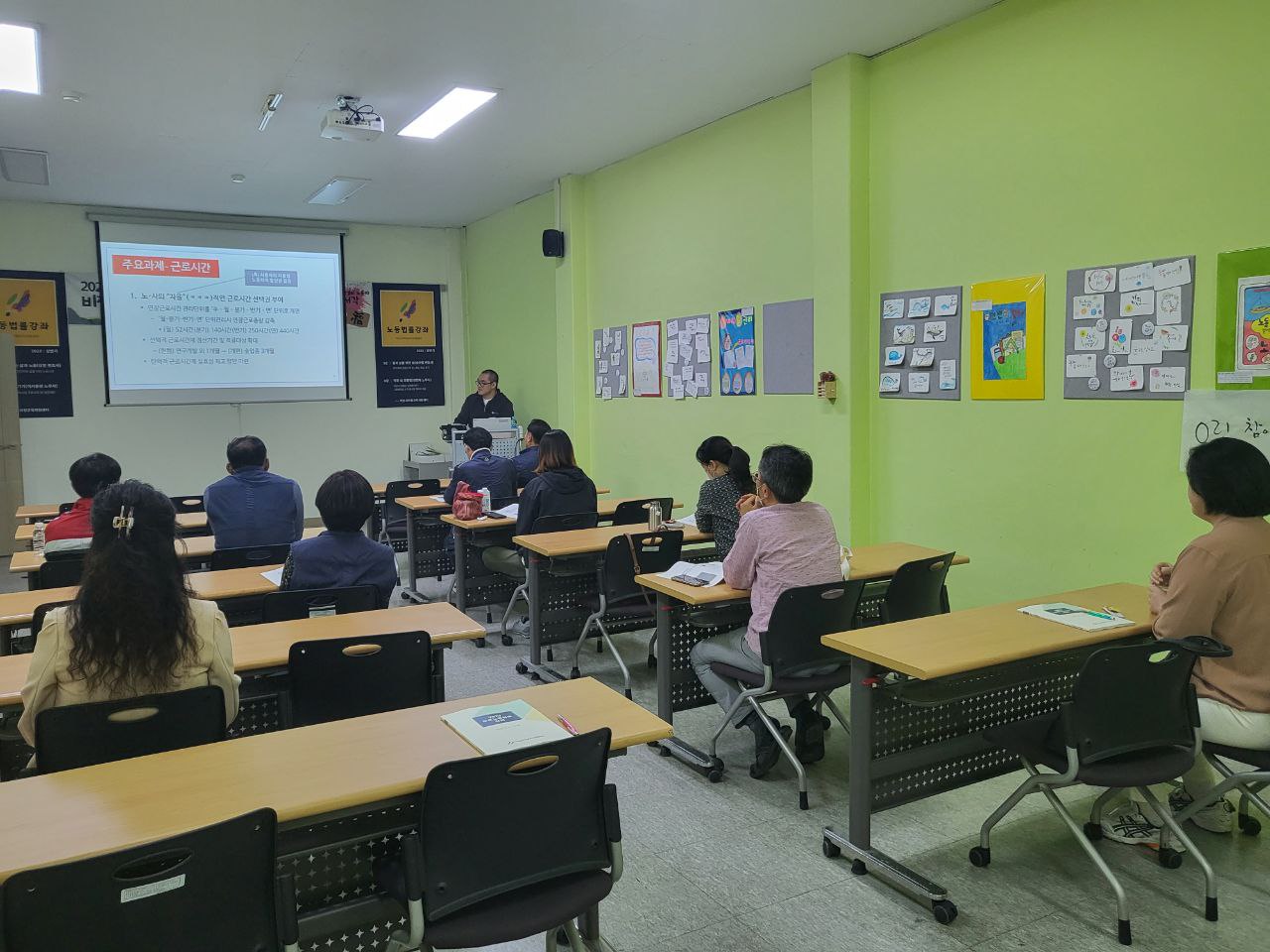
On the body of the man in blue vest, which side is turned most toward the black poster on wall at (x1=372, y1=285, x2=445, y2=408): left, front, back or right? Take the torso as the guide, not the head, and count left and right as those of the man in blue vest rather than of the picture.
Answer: front

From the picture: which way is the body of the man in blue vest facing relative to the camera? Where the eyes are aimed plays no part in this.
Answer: away from the camera

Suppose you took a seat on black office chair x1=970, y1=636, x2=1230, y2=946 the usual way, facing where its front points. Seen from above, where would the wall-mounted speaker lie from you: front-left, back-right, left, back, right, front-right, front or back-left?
front

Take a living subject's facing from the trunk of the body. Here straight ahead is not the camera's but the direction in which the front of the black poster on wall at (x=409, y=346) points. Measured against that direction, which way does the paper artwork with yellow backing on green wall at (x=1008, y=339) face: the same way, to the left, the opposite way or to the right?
to the right

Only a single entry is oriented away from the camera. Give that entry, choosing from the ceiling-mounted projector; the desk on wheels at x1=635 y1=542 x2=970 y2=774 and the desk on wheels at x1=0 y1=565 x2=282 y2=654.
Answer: the ceiling-mounted projector

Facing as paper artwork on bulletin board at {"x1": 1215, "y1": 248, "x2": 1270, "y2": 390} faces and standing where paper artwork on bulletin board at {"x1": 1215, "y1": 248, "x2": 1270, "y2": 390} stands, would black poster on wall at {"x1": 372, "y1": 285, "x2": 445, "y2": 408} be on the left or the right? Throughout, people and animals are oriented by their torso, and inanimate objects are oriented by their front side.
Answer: on its right

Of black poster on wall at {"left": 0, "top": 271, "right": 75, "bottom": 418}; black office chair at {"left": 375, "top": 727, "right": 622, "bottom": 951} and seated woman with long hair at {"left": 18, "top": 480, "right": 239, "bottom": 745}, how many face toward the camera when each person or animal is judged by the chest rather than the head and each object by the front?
1

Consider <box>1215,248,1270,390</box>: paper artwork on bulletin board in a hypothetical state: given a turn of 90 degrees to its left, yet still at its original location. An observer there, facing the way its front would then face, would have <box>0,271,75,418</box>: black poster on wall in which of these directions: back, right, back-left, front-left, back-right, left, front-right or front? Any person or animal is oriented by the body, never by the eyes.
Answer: back-right

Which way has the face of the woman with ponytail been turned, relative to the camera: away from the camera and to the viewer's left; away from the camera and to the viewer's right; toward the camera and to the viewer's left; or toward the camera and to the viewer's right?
away from the camera and to the viewer's left

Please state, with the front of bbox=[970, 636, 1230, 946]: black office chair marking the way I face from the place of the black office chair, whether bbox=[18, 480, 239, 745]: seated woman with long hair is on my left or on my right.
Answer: on my left

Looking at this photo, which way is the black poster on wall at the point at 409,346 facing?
toward the camera

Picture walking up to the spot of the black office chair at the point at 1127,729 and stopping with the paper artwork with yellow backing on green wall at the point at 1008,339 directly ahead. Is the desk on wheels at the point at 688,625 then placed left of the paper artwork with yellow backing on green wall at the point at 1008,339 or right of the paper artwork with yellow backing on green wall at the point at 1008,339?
left

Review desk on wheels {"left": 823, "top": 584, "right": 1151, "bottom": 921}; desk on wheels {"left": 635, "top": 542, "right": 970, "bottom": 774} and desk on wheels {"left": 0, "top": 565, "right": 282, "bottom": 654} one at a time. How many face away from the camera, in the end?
0

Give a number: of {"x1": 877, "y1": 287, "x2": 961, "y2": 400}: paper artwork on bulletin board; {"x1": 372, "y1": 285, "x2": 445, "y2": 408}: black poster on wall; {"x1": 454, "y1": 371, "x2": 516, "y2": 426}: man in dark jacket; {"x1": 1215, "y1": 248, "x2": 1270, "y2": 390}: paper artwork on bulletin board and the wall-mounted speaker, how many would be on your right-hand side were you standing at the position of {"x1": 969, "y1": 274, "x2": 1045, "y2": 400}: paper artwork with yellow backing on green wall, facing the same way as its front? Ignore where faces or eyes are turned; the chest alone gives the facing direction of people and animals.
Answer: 4

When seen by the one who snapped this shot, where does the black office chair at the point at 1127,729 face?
facing away from the viewer and to the left of the viewer

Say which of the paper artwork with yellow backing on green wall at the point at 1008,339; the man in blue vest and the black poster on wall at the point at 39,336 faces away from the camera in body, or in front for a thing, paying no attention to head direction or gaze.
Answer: the man in blue vest

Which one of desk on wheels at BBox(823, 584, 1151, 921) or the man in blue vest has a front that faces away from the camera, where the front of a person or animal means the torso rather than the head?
the man in blue vest
